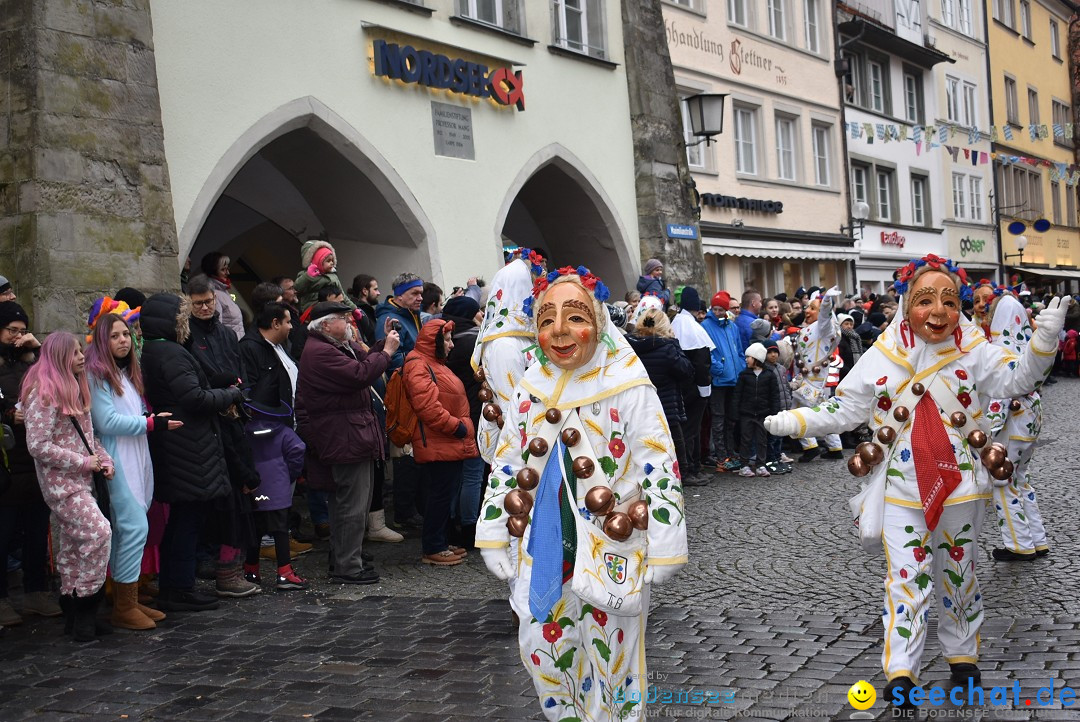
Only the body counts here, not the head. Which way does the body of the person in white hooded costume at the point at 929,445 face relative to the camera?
toward the camera

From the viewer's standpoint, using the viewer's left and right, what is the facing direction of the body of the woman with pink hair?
facing to the right of the viewer

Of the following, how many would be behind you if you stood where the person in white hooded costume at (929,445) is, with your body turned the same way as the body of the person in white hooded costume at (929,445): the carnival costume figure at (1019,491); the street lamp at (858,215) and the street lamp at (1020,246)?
3

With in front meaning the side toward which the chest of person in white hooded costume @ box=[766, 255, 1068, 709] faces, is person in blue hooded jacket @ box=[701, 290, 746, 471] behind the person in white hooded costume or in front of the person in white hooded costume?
behind

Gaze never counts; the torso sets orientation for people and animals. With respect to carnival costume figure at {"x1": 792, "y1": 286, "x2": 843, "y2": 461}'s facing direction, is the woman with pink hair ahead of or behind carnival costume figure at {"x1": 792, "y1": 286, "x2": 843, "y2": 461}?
ahead

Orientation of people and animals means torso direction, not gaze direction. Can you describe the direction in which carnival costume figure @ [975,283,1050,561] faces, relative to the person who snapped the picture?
facing to the left of the viewer

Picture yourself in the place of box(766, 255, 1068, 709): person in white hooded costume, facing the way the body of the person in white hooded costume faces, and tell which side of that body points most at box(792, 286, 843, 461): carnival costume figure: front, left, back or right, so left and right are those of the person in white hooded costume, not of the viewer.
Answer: back
